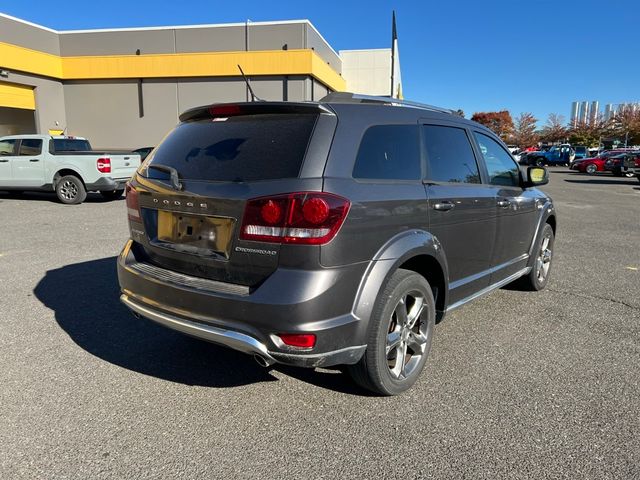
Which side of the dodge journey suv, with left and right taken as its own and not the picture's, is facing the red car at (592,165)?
front

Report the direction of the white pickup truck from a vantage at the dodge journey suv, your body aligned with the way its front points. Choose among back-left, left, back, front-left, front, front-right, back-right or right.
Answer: left

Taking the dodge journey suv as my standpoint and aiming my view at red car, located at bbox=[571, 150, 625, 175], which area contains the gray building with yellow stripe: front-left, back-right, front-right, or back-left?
front-left

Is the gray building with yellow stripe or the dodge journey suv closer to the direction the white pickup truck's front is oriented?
the gray building with yellow stripe

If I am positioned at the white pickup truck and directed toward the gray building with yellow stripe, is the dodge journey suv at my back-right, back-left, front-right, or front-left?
back-right

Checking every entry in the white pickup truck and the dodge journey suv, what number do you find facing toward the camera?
0

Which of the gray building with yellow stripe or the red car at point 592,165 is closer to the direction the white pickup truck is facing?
the gray building with yellow stripe

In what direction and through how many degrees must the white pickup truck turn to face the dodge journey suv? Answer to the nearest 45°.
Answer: approximately 135° to its left

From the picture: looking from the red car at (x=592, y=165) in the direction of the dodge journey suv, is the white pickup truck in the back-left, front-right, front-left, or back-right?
front-right

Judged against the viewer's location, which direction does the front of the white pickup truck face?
facing away from the viewer and to the left of the viewer

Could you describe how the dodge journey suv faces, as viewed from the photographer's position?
facing away from the viewer and to the right of the viewer

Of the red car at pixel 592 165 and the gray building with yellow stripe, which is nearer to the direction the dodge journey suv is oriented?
the red car

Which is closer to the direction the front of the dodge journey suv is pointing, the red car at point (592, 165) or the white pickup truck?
the red car

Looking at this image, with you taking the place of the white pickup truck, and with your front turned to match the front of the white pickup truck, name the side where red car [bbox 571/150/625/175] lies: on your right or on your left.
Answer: on your right
